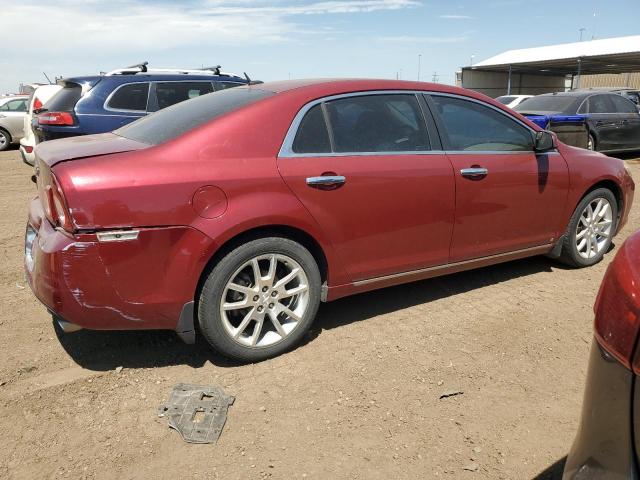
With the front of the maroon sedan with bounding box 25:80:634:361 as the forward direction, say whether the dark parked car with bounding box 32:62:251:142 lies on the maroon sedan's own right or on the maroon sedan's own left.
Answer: on the maroon sedan's own left

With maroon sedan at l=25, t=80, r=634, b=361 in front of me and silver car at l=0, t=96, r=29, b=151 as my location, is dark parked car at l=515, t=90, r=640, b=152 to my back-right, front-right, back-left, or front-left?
front-left

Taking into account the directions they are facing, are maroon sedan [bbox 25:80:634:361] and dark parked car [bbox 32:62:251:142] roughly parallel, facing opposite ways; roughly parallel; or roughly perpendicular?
roughly parallel

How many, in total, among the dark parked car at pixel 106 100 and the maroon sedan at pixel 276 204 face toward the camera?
0

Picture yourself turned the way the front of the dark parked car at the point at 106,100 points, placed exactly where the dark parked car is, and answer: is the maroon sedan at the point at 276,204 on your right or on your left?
on your right

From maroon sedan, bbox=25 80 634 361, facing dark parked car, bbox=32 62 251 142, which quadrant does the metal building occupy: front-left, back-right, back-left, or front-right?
front-right

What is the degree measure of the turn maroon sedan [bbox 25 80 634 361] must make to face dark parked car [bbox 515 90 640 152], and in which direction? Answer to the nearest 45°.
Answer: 0° — it already faces it

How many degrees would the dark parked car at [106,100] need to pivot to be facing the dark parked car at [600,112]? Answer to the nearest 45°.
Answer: approximately 45° to its right

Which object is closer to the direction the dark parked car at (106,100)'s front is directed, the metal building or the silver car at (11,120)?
the metal building

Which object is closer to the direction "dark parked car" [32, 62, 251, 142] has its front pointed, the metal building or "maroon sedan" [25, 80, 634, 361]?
the metal building

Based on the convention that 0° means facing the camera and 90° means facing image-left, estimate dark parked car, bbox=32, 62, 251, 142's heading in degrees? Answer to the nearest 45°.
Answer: approximately 225°

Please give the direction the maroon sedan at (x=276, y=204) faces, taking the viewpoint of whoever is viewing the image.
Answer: facing away from the viewer and to the right of the viewer

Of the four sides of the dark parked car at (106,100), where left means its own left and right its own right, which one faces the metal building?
front

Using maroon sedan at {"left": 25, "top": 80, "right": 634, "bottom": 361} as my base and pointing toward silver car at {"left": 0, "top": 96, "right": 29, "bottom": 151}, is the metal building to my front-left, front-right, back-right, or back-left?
front-right

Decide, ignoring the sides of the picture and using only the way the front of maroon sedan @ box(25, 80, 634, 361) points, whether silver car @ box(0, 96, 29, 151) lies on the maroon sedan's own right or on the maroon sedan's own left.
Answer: on the maroon sedan's own left
